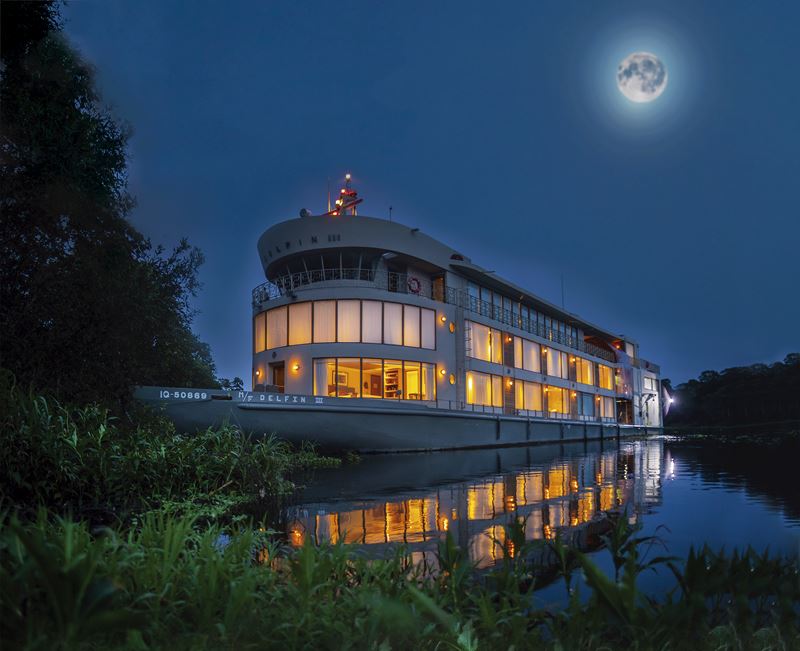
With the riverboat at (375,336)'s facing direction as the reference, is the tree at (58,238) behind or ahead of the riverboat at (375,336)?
ahead

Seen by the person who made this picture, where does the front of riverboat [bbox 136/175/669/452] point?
facing the viewer and to the left of the viewer
